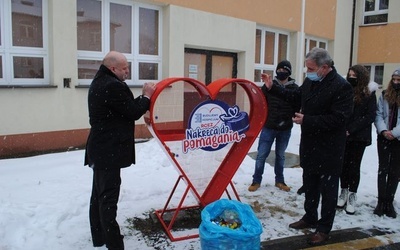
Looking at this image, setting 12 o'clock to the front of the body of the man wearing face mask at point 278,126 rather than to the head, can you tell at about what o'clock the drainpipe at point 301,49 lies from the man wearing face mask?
The drainpipe is roughly at 6 o'clock from the man wearing face mask.

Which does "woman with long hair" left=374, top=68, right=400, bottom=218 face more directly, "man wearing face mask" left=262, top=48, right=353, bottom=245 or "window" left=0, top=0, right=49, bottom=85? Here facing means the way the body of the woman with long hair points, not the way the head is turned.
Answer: the man wearing face mask

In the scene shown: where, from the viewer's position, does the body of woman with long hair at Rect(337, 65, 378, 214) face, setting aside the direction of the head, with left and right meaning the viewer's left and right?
facing the viewer and to the left of the viewer

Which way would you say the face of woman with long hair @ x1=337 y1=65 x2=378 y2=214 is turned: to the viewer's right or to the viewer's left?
to the viewer's left

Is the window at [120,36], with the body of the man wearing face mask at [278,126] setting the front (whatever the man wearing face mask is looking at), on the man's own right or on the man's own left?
on the man's own right

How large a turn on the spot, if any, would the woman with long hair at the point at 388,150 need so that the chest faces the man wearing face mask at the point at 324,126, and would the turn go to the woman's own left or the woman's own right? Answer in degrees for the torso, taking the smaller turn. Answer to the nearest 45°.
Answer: approximately 45° to the woman's own right

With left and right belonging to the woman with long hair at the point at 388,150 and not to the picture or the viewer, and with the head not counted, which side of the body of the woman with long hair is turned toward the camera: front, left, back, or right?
front

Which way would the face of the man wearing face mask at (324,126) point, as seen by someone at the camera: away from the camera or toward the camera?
toward the camera

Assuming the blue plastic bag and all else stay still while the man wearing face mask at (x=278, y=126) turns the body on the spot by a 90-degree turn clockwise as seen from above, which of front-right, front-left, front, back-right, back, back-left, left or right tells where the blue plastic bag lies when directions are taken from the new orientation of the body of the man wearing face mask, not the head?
left
